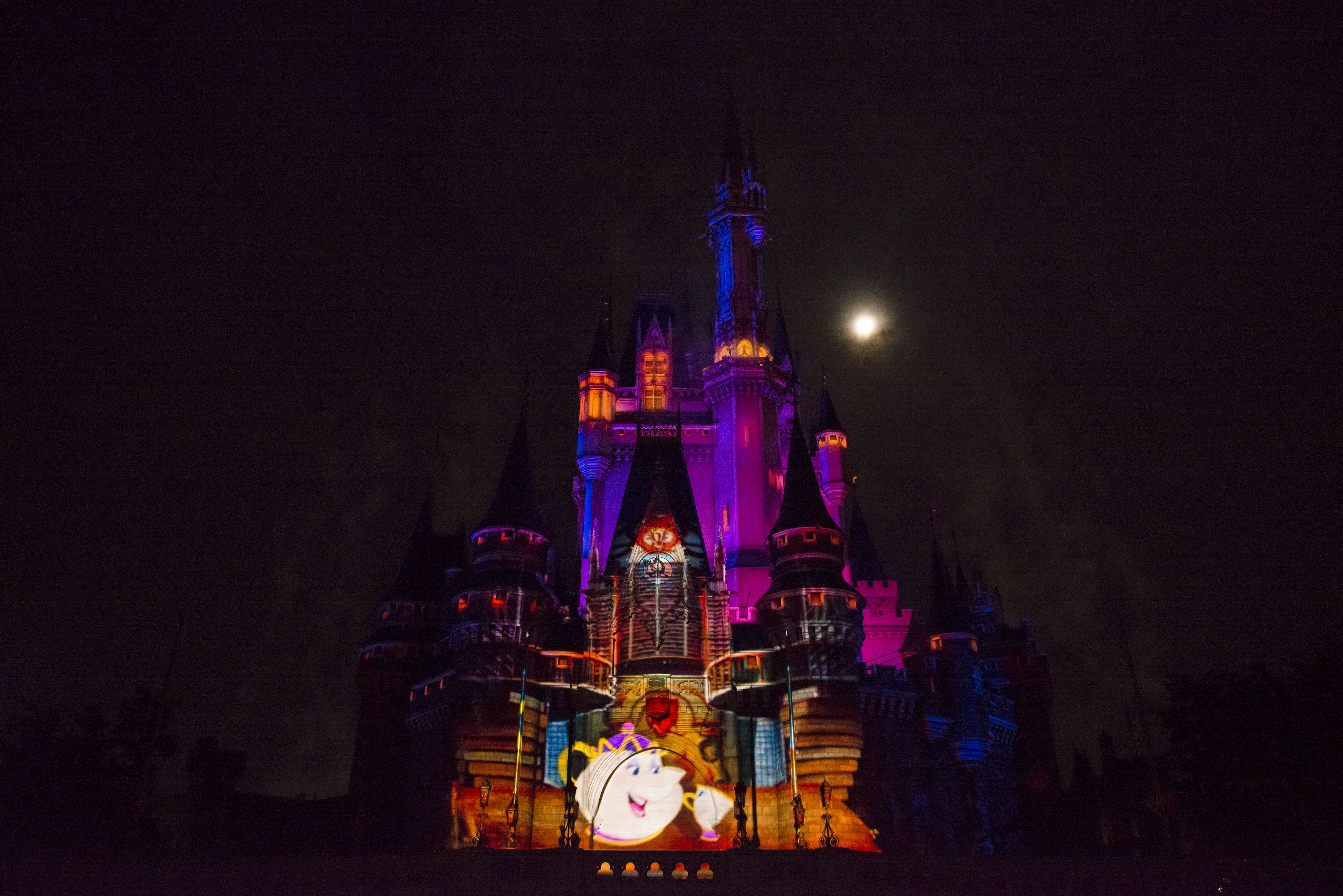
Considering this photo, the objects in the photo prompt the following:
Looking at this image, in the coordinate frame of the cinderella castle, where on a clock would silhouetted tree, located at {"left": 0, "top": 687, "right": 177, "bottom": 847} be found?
The silhouetted tree is roughly at 3 o'clock from the cinderella castle.

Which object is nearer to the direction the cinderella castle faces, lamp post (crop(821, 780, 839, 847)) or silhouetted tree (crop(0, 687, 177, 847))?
the lamp post

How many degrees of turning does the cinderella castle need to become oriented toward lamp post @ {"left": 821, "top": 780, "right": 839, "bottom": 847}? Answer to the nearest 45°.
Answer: approximately 45° to its left

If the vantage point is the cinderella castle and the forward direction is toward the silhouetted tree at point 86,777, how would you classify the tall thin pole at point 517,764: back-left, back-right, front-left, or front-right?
front-left

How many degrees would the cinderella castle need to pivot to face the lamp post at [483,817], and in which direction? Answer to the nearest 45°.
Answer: approximately 90° to its right

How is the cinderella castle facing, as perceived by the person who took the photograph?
facing the viewer

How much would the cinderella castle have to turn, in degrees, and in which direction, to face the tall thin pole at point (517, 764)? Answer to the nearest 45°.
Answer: approximately 45° to its right

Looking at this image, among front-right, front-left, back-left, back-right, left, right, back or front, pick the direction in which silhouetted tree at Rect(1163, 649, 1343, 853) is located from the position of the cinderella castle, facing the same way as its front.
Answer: left
